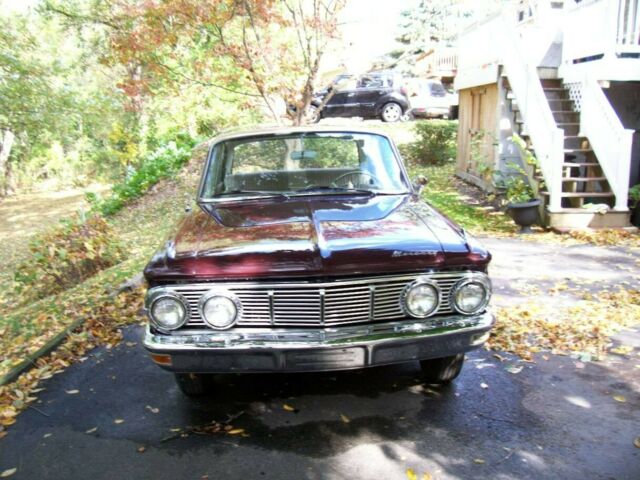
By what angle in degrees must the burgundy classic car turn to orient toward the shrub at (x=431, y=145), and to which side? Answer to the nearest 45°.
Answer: approximately 180°

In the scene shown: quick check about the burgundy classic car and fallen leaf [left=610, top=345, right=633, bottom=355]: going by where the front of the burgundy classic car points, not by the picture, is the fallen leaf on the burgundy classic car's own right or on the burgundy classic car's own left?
on the burgundy classic car's own left

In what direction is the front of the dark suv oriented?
to the viewer's left

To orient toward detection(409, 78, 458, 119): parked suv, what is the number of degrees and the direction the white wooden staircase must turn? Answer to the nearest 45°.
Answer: approximately 135° to its right

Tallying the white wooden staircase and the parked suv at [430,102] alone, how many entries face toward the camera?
1

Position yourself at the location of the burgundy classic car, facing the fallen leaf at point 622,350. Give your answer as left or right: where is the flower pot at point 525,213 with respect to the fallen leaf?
left

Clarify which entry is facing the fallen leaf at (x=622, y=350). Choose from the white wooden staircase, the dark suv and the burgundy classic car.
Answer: the white wooden staircase
